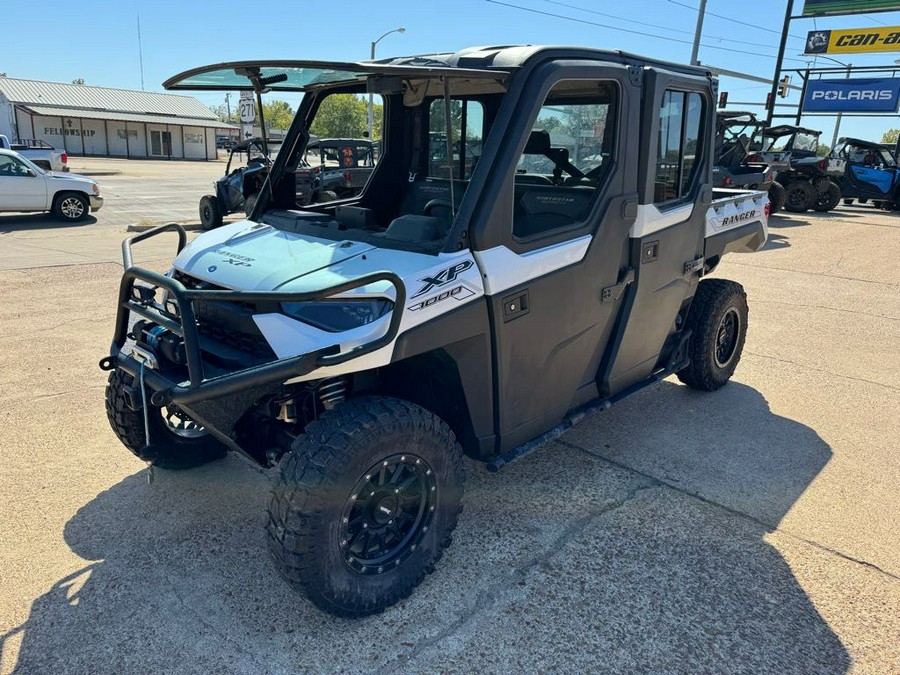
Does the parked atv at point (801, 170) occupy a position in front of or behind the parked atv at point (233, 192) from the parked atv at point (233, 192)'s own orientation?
behind

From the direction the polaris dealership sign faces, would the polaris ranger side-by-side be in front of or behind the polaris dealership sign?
in front

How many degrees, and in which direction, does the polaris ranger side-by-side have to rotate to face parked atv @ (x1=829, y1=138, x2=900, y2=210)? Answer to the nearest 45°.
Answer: approximately 180°

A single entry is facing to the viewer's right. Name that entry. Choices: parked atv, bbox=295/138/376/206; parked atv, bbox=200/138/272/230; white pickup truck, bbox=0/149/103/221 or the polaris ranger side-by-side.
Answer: the white pickup truck

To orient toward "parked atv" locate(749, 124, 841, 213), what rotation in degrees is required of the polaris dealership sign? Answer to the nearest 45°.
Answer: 0° — it already faces it

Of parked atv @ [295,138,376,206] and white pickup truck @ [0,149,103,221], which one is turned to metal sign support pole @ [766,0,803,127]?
the white pickup truck

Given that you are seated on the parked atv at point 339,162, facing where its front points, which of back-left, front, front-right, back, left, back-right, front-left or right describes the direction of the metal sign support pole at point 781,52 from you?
back

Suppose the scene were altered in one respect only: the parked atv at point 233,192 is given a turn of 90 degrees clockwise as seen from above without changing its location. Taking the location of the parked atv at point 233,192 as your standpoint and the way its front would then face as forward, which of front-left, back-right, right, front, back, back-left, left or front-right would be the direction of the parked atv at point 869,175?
back-right

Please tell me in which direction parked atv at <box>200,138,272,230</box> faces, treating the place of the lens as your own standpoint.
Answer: facing the viewer and to the left of the viewer

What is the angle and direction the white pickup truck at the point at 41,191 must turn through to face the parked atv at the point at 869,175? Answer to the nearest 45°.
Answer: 0° — it already faces it

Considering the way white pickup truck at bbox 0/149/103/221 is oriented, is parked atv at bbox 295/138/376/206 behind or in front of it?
in front
